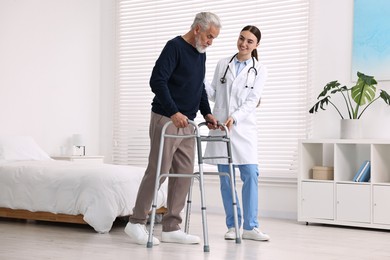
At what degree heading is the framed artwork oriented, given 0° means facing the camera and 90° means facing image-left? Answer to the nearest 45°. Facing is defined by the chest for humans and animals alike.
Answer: approximately 0°

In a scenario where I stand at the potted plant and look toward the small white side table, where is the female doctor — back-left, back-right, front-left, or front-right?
front-left

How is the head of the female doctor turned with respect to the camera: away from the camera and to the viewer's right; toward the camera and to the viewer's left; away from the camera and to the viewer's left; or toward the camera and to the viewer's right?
toward the camera and to the viewer's left

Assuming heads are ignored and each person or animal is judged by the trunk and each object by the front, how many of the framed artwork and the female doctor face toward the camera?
2

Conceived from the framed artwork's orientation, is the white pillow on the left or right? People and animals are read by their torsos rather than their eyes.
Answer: on its right

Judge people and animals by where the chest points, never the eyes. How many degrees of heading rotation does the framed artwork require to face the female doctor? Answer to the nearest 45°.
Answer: approximately 45° to its right

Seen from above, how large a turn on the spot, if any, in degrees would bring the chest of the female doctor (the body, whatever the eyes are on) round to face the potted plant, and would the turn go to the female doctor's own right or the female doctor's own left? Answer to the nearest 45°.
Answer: approximately 135° to the female doctor's own left

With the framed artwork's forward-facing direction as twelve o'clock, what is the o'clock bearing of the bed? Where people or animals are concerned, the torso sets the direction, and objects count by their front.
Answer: The bed is roughly at 2 o'clock from the framed artwork.

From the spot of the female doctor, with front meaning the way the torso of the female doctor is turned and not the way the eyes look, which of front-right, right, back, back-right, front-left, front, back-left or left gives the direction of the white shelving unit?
back-left

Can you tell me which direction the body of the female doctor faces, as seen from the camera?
toward the camera

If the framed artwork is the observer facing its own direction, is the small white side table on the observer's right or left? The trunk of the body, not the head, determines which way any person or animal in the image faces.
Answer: on its right

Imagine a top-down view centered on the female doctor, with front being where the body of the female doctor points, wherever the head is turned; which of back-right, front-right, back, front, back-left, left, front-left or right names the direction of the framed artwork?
back-left

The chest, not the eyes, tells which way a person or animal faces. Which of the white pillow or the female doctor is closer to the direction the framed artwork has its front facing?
the female doctor

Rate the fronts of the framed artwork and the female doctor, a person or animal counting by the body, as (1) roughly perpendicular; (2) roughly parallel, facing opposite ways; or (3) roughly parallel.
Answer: roughly parallel

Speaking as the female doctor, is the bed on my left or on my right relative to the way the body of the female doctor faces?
on my right
